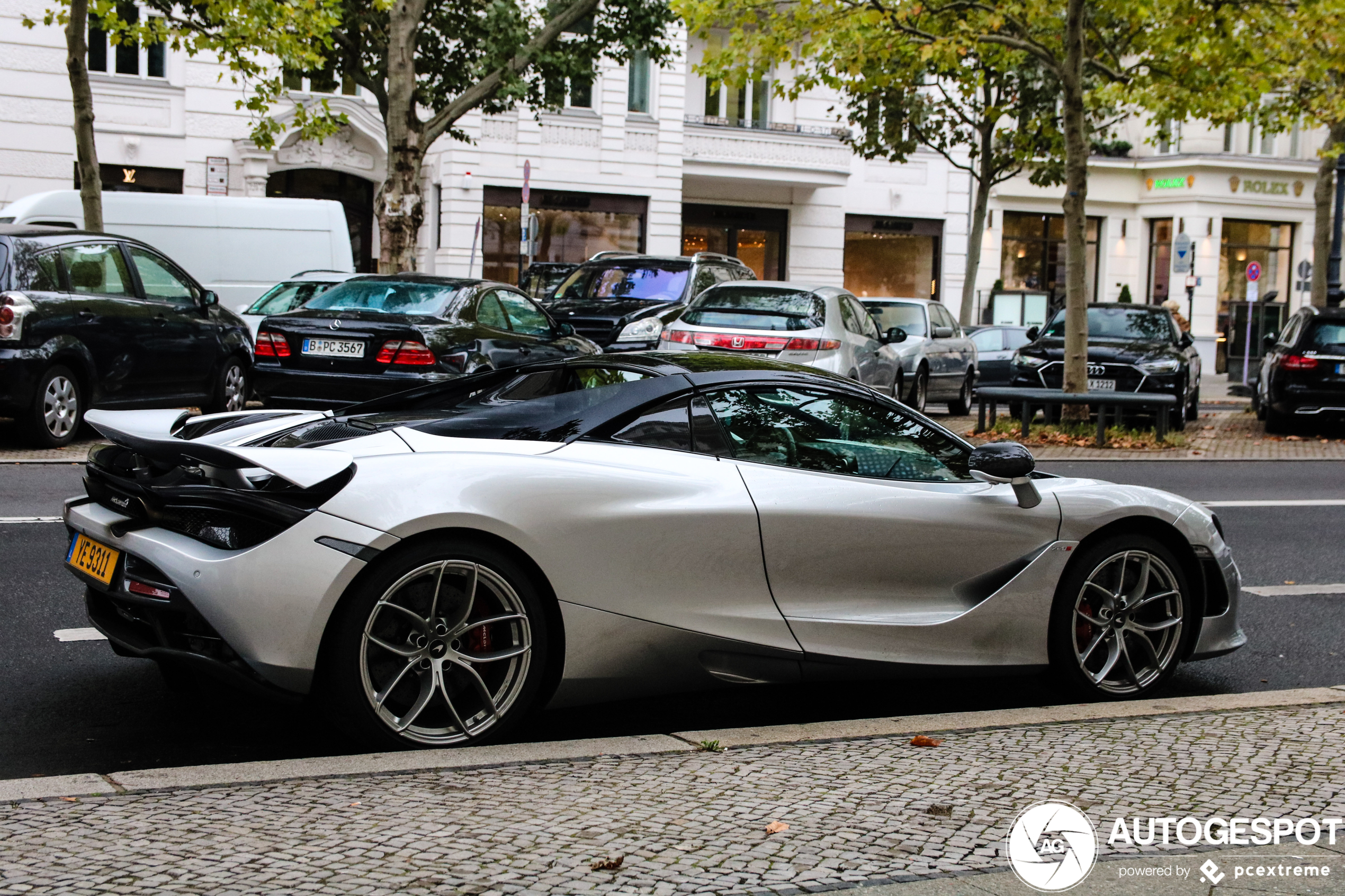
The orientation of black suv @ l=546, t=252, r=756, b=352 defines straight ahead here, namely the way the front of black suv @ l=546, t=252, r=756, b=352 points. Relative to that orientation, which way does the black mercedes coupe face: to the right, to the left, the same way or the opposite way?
the opposite way

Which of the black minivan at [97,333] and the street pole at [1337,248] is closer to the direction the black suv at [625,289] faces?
the black minivan

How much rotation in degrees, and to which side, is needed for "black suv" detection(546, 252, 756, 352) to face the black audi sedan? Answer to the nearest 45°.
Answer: approximately 135° to its left

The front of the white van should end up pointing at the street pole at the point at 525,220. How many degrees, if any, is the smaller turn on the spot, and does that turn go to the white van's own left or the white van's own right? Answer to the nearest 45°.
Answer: approximately 180°

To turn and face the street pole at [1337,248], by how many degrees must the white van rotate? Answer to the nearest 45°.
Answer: approximately 180°

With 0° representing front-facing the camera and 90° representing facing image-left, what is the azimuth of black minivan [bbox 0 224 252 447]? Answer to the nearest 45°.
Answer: approximately 225°

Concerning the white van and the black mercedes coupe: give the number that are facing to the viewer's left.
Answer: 1

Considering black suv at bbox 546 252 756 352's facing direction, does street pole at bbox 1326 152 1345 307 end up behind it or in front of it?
behind

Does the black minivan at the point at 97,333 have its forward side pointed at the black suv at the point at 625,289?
yes

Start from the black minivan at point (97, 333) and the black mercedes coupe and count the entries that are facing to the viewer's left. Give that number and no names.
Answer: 0

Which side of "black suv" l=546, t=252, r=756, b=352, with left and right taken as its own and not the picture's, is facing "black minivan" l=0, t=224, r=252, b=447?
front

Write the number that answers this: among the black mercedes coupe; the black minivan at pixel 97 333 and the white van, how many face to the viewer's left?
1

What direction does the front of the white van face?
to the viewer's left

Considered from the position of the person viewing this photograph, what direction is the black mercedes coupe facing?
facing away from the viewer and to the right of the viewer

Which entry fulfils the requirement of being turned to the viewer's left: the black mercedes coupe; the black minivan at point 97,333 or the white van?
the white van

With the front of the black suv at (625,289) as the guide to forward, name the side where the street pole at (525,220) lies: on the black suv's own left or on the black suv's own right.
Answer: on the black suv's own right
